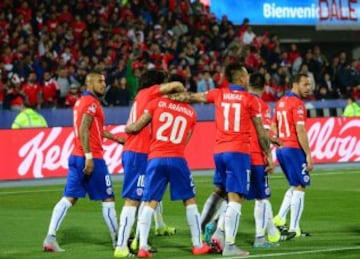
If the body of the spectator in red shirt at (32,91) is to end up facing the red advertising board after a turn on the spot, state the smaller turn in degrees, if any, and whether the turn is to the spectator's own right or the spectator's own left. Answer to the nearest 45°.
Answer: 0° — they already face it

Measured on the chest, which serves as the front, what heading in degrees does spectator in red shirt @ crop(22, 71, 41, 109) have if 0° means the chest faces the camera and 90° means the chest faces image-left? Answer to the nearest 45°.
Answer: approximately 0°

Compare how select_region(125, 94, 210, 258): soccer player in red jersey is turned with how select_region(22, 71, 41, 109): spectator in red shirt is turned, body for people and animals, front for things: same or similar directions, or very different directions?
very different directions

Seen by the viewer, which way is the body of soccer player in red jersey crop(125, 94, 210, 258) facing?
away from the camera

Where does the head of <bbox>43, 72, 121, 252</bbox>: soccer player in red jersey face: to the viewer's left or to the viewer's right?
to the viewer's right
